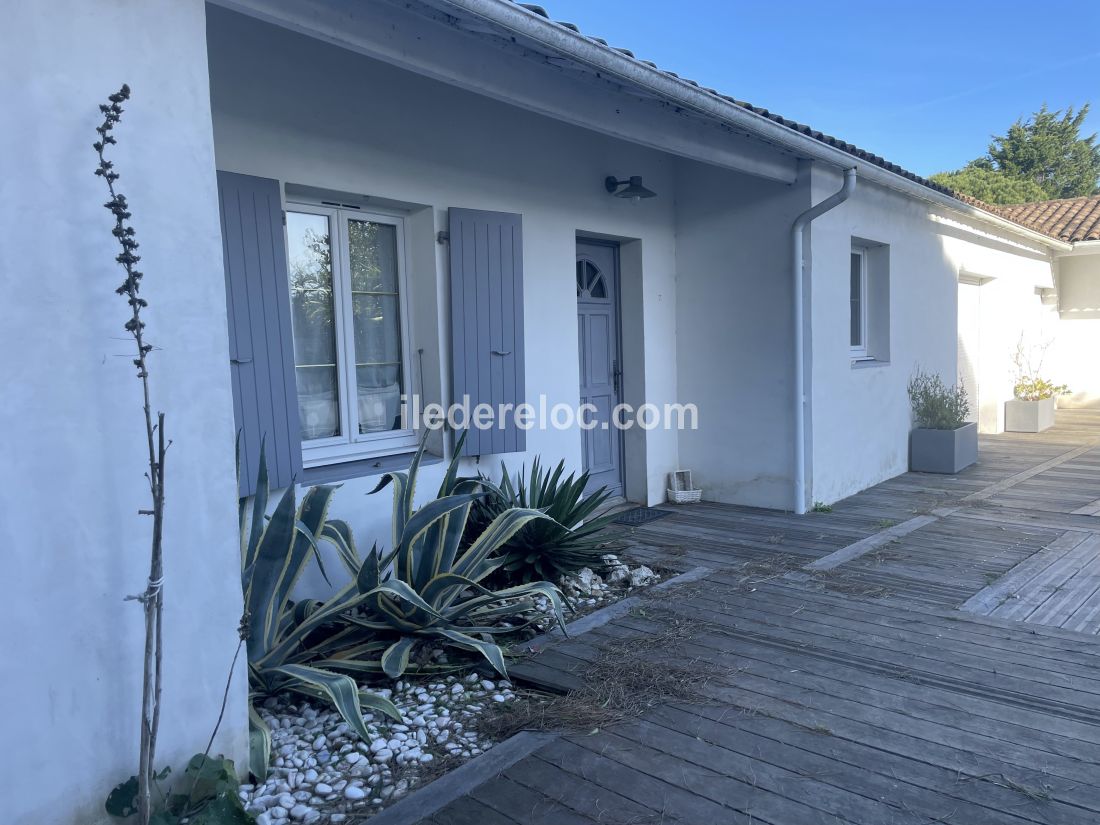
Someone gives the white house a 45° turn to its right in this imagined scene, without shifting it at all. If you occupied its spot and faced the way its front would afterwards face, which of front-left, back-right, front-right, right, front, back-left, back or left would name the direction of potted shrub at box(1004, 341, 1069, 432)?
back-left

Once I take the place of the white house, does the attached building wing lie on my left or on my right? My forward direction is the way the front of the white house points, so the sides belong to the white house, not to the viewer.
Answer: on my left

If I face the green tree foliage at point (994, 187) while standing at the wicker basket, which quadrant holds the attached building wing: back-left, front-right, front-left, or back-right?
front-right

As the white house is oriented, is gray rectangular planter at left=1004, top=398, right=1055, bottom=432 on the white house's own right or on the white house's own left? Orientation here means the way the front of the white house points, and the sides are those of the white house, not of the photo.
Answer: on the white house's own left

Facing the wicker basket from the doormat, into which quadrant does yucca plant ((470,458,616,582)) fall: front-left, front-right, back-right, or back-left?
back-right

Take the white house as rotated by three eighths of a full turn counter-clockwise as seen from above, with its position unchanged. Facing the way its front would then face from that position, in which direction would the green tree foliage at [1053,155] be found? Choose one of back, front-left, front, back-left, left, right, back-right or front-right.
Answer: front-right

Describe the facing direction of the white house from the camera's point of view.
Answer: facing the viewer and to the right of the viewer

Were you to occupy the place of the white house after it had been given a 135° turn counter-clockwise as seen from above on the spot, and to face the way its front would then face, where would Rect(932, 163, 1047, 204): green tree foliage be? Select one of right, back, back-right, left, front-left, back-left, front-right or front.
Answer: front-right
